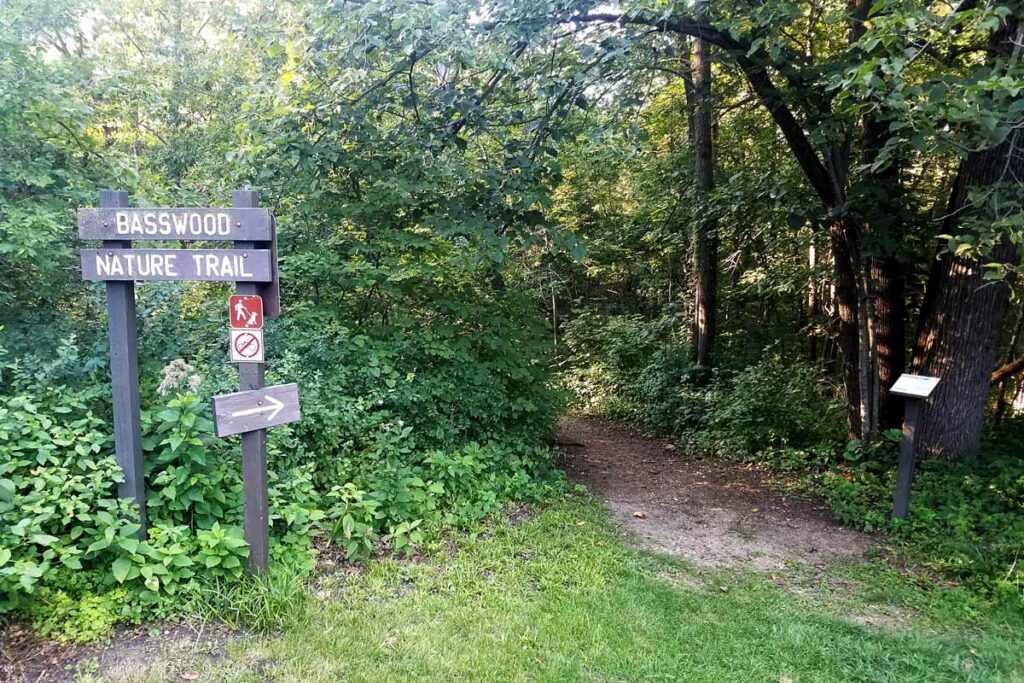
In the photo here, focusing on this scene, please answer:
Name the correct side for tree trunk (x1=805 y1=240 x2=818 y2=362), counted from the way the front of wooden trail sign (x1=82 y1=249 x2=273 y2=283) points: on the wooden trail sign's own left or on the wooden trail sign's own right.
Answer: on the wooden trail sign's own left

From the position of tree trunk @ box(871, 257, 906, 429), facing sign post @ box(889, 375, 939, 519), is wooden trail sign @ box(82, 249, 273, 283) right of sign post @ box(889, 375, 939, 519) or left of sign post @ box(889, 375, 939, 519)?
right

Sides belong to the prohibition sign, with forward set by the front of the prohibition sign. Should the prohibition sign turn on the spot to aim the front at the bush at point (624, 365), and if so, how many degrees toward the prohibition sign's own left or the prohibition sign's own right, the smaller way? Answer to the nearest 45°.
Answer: approximately 135° to the prohibition sign's own left

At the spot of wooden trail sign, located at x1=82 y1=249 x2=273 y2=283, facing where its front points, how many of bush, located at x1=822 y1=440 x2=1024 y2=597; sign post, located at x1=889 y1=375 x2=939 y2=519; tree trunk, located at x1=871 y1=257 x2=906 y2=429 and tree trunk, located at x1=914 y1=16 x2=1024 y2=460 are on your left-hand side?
4

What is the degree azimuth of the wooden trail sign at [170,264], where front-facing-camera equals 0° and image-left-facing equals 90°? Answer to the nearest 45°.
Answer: approximately 0°

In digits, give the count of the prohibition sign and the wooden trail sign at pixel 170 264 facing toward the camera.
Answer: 2

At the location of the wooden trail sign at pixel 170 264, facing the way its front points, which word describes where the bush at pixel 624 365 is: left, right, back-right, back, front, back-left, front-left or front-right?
back-left

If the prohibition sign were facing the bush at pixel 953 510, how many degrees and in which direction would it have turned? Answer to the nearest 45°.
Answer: approximately 90° to its left

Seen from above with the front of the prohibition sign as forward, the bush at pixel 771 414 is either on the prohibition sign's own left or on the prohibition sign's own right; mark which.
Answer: on the prohibition sign's own left

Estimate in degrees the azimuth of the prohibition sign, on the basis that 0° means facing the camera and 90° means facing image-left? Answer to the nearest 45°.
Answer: approximately 0°

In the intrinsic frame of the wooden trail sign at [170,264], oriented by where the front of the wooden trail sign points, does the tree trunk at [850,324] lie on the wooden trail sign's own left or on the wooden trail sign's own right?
on the wooden trail sign's own left
